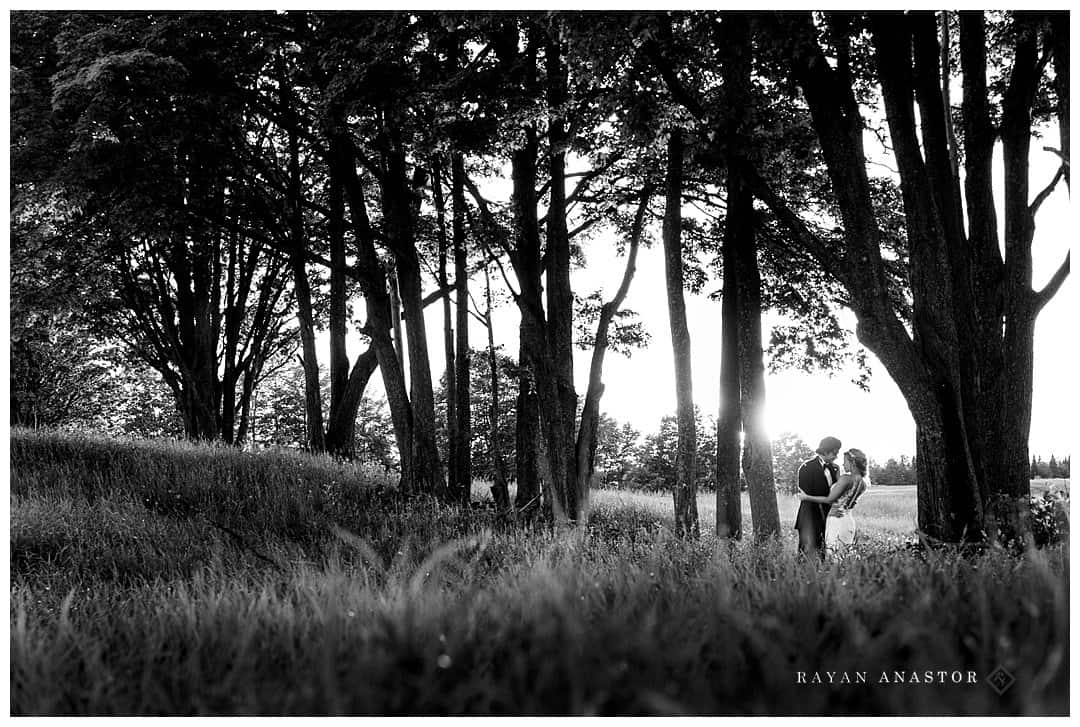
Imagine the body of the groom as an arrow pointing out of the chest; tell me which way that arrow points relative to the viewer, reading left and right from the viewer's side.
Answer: facing the viewer and to the right of the viewer

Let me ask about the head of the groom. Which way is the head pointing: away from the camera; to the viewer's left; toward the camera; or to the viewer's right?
to the viewer's right

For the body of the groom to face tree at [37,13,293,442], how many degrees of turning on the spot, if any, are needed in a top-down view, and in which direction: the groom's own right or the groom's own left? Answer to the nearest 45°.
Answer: approximately 135° to the groom's own right

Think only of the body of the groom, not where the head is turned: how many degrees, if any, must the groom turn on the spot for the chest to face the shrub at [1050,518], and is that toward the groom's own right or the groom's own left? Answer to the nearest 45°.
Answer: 0° — they already face it

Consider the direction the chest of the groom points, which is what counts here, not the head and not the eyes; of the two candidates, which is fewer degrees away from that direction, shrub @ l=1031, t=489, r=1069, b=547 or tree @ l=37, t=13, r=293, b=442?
the shrub

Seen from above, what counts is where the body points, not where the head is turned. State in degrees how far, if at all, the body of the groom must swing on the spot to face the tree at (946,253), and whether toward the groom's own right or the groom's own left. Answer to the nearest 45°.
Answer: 0° — they already face it
